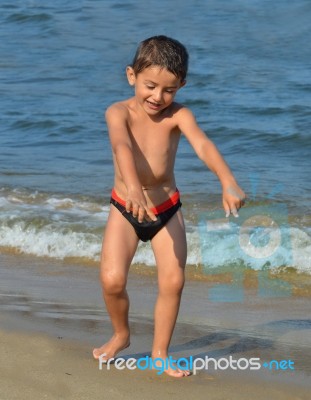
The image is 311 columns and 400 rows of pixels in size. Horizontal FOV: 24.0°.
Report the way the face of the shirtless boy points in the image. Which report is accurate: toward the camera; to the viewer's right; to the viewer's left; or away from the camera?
toward the camera

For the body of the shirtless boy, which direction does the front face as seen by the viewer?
toward the camera
